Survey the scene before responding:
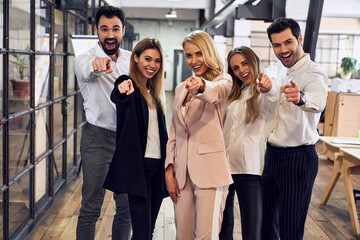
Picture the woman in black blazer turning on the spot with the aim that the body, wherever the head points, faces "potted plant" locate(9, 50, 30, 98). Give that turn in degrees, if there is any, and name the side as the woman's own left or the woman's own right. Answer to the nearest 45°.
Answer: approximately 180°

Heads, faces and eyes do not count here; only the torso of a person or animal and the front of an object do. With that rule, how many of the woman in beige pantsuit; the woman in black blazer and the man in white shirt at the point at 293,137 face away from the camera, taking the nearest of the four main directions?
0

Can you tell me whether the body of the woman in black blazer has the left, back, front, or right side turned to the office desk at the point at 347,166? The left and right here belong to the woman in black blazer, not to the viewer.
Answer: left

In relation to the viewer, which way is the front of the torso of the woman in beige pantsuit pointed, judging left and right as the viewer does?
facing the viewer and to the left of the viewer

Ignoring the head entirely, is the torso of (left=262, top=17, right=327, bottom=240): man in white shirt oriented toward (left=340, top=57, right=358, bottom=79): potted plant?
no

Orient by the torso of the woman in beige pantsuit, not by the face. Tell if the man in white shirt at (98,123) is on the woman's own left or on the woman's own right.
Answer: on the woman's own right

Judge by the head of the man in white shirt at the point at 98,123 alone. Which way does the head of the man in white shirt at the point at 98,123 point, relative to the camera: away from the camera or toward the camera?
toward the camera

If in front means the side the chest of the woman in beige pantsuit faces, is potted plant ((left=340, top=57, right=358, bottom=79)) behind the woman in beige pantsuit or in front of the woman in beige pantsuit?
behind

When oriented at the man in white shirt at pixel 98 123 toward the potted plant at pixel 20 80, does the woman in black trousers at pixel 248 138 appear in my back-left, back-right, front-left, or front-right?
back-right

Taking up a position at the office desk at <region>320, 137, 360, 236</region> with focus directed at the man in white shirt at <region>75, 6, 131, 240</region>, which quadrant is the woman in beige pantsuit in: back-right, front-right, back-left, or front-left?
front-left

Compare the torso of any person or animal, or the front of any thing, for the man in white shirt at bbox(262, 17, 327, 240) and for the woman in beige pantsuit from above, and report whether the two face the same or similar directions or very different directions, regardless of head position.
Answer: same or similar directions

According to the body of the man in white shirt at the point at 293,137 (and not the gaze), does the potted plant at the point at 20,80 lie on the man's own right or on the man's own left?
on the man's own right

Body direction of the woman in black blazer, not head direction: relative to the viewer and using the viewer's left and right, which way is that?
facing the viewer and to the right of the viewer

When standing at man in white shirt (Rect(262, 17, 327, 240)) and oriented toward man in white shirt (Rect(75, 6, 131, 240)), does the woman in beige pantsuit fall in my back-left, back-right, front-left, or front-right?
front-left

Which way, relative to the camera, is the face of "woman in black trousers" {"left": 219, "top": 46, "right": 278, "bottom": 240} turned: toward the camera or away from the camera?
toward the camera
